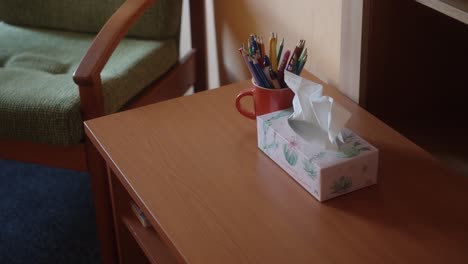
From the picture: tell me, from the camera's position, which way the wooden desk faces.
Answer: facing the viewer and to the left of the viewer
